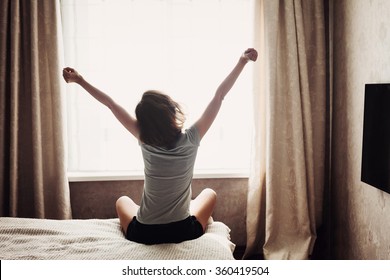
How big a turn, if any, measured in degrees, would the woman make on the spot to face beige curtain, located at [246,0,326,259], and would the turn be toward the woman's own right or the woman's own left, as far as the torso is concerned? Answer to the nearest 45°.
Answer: approximately 45° to the woman's own right

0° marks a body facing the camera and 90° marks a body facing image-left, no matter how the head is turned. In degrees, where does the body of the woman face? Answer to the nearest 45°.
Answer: approximately 180°

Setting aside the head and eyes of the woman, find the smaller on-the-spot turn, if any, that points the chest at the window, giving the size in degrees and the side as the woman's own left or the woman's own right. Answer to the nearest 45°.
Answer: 0° — they already face it

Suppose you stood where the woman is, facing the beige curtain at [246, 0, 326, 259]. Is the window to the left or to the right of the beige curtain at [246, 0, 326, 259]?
left

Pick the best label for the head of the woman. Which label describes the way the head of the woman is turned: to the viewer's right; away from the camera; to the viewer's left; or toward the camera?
away from the camera

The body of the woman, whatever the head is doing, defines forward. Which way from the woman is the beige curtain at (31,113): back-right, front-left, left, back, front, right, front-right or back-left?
front-left
